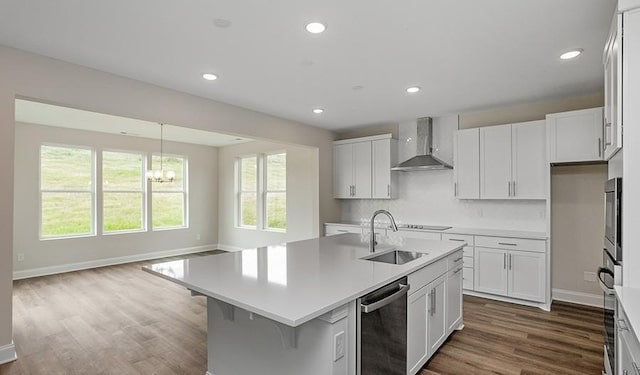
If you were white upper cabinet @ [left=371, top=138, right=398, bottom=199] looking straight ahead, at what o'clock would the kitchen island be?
The kitchen island is roughly at 11 o'clock from the white upper cabinet.

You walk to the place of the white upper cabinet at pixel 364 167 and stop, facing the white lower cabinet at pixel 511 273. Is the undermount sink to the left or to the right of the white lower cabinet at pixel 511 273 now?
right

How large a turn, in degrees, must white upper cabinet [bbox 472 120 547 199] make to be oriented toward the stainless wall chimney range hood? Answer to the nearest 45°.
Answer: approximately 90° to its right

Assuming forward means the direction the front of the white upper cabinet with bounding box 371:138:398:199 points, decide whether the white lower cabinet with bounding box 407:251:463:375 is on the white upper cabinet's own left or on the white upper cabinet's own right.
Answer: on the white upper cabinet's own left

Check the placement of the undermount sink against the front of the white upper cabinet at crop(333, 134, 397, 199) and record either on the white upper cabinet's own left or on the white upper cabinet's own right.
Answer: on the white upper cabinet's own left

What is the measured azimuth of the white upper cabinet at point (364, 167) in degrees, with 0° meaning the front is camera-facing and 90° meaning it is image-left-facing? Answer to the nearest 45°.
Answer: approximately 45°

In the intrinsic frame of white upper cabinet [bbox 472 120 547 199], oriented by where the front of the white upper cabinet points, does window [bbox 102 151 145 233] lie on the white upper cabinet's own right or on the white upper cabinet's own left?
on the white upper cabinet's own right

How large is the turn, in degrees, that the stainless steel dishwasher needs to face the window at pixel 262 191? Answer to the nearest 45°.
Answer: approximately 180°
